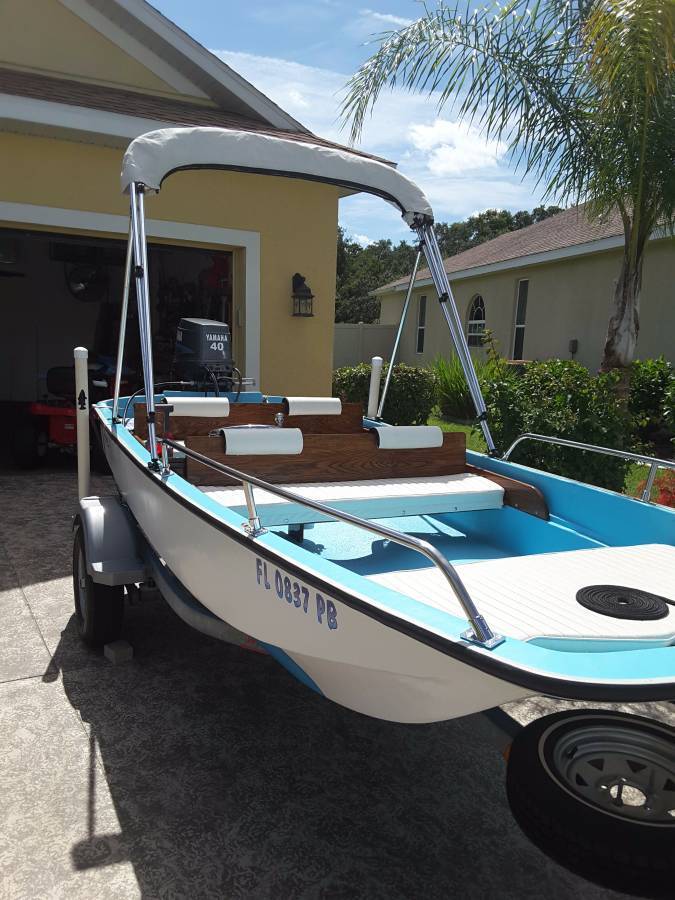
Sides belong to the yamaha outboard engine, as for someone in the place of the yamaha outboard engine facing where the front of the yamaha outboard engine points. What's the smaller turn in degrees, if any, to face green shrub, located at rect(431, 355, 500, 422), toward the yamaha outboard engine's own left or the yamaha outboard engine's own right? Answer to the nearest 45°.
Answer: approximately 90° to the yamaha outboard engine's own left

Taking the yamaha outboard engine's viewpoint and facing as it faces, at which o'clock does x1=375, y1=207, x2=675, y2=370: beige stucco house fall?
The beige stucco house is roughly at 9 o'clock from the yamaha outboard engine.

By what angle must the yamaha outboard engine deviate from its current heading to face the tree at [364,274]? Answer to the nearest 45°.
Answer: approximately 135° to its left

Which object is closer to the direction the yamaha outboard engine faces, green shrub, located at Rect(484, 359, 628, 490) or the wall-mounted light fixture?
the green shrub

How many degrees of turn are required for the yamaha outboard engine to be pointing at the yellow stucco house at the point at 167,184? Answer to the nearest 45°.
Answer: approximately 135° to its left

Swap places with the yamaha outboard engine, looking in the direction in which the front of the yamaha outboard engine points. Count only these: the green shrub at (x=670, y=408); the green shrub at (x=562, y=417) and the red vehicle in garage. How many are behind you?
1

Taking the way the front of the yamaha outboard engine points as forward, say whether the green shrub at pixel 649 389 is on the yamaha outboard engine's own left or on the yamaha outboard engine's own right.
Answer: on the yamaha outboard engine's own left

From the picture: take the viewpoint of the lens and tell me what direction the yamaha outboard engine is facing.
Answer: facing the viewer and to the right of the viewer

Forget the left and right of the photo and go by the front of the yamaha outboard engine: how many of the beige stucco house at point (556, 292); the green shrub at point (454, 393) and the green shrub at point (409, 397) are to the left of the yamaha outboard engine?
3

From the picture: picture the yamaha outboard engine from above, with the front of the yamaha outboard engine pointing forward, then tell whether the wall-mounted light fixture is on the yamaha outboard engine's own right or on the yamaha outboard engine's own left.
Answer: on the yamaha outboard engine's own left

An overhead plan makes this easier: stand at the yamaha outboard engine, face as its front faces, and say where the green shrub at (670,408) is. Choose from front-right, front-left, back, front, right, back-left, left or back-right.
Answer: front-left

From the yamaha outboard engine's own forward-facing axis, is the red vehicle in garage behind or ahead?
behind
